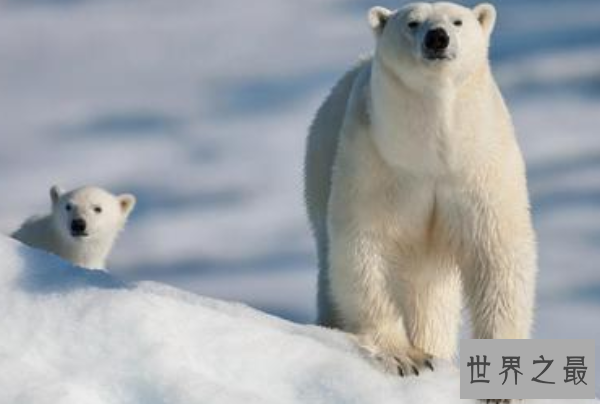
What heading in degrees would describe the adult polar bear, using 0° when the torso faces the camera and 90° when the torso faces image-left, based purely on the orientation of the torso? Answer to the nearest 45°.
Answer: approximately 0°

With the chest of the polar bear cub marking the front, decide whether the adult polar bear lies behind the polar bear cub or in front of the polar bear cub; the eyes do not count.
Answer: in front

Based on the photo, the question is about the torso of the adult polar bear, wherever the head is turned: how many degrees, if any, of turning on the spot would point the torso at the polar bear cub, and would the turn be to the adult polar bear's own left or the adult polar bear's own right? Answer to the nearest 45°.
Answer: approximately 135° to the adult polar bear's own right

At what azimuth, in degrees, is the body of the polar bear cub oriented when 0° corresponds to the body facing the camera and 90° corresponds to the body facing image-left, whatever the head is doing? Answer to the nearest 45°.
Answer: approximately 315°

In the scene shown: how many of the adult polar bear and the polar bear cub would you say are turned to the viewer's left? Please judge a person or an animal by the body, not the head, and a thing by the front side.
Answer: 0
